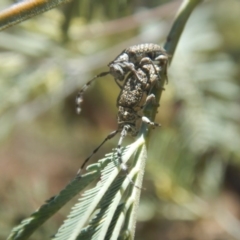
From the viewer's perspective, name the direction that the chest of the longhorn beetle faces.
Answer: to the viewer's left
